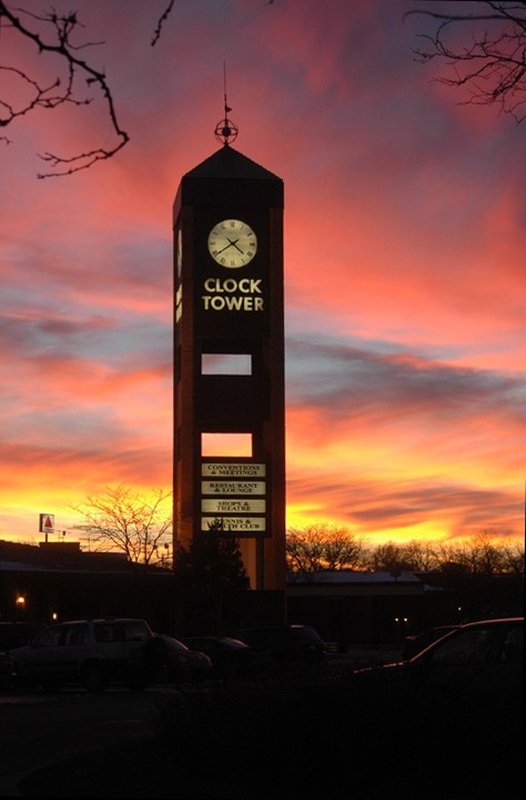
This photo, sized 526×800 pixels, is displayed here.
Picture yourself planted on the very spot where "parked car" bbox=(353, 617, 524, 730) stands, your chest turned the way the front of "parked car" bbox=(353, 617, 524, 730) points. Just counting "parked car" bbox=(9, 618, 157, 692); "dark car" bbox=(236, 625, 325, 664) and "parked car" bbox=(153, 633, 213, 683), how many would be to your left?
0

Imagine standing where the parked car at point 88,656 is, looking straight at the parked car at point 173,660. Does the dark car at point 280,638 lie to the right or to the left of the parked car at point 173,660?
left

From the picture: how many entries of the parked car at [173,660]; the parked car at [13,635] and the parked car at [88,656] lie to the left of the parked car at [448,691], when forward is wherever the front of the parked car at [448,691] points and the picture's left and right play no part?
0

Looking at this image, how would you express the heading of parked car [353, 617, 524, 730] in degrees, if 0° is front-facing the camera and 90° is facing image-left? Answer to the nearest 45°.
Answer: approximately 90°

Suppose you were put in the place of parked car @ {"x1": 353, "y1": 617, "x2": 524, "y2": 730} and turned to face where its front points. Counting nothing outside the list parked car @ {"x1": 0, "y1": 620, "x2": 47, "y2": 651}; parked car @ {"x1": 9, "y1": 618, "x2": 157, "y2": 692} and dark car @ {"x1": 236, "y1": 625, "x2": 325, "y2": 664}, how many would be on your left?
0

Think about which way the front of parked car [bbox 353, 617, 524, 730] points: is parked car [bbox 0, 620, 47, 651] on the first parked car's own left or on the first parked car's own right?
on the first parked car's own right

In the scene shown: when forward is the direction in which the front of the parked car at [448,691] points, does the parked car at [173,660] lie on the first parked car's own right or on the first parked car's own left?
on the first parked car's own right

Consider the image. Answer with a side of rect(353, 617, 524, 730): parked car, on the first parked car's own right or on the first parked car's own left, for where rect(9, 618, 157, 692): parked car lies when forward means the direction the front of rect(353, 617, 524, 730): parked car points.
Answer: on the first parked car's own right

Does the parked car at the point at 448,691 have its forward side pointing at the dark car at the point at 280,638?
no

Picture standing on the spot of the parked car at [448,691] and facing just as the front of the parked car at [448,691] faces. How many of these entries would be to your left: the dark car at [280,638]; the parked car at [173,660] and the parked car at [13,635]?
0
